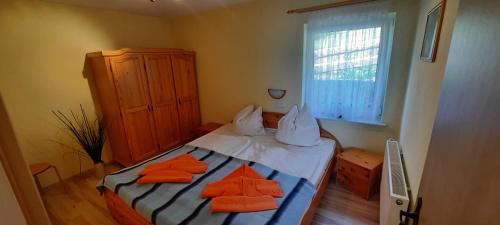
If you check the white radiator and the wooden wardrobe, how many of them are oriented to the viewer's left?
1

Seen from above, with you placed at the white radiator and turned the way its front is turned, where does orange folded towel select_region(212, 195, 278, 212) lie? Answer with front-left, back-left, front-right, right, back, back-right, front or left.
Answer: front-left

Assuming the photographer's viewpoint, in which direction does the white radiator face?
facing to the left of the viewer

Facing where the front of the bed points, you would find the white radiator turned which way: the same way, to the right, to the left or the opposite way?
to the right

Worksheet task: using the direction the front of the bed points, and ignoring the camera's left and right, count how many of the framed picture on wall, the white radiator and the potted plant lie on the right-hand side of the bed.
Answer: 1

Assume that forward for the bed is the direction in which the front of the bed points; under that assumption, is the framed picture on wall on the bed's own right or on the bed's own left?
on the bed's own left

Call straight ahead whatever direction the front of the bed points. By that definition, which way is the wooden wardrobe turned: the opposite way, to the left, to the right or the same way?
to the left

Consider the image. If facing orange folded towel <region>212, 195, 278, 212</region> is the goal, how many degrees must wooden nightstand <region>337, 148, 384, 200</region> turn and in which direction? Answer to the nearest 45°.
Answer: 0° — it already faces it

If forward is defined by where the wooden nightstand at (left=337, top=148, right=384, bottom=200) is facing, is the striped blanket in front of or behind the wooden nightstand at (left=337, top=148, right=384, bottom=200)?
in front

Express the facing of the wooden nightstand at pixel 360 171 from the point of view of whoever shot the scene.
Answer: facing the viewer and to the left of the viewer

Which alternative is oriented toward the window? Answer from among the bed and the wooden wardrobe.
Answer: the wooden wardrobe

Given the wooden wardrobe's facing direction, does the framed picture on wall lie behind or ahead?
ahead
